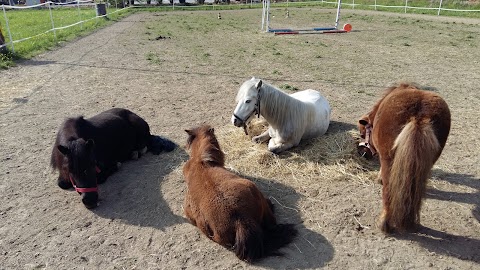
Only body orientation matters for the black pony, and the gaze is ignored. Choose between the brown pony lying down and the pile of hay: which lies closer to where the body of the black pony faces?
the brown pony lying down

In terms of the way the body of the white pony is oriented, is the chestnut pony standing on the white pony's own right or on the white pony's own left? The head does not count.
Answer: on the white pony's own left

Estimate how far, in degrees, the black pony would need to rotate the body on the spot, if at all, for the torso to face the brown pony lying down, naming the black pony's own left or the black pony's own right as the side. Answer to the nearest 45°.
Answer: approximately 90° to the black pony's own left

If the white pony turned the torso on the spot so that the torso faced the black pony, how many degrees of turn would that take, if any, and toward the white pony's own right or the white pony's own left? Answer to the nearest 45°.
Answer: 0° — it already faces it

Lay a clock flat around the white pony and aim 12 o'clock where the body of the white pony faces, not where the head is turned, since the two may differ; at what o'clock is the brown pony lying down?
The brown pony lying down is roughly at 11 o'clock from the white pony.

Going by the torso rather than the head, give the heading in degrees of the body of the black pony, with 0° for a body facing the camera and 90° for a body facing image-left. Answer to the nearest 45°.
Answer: approximately 45°

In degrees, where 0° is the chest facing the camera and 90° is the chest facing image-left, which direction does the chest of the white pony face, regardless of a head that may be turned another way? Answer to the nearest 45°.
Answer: approximately 45°

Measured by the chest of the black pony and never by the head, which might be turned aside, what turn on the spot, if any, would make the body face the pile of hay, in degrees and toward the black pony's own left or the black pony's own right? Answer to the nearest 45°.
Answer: approximately 135° to the black pony's own left
